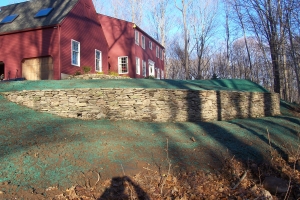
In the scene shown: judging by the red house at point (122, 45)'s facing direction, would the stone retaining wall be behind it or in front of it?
in front

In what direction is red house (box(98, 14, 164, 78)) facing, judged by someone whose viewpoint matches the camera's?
facing the viewer and to the right of the viewer

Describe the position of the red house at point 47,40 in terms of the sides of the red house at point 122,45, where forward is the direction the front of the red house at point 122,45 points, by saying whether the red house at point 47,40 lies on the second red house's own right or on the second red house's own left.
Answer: on the second red house's own right
